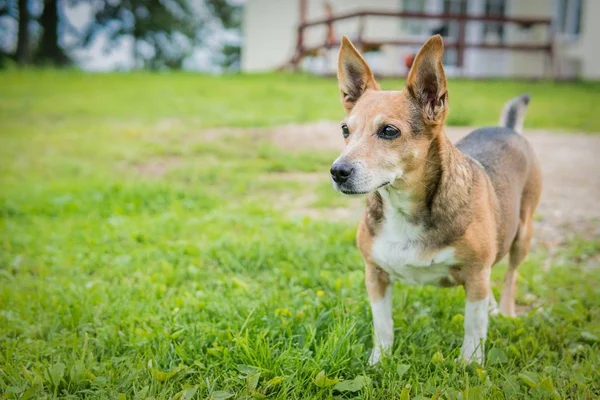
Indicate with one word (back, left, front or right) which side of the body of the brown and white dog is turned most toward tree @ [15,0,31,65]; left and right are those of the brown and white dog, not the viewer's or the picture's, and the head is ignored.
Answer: right

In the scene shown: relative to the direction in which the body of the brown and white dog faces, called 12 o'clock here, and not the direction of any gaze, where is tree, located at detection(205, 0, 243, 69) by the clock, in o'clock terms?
The tree is roughly at 4 o'clock from the brown and white dog.

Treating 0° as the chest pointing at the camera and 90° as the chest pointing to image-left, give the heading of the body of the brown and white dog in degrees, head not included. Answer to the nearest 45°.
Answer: approximately 45°

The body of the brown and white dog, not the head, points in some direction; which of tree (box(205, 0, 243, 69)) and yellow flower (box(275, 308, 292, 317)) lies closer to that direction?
the yellow flower

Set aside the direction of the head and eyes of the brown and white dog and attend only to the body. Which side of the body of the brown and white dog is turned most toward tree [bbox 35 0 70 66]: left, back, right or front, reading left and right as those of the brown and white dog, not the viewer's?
right

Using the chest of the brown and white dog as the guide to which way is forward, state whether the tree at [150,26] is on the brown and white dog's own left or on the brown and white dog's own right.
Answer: on the brown and white dog's own right

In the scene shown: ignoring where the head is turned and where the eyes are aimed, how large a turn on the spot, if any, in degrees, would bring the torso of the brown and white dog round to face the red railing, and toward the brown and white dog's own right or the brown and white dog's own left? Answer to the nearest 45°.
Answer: approximately 135° to the brown and white dog's own right
